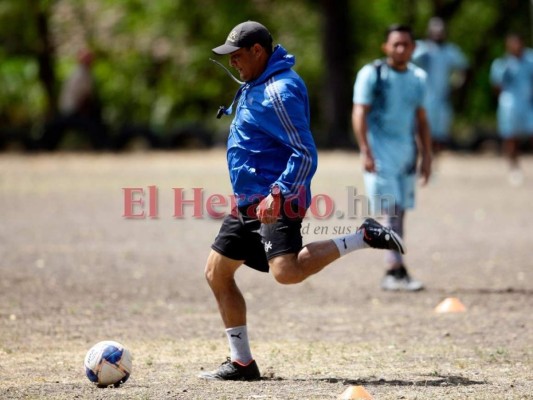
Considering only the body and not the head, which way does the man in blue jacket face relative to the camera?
to the viewer's left

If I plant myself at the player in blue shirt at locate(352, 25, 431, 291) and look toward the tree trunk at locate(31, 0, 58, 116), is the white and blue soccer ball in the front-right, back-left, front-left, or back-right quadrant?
back-left

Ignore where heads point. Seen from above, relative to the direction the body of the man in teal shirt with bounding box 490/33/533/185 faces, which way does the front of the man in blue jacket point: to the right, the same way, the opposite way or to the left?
to the right

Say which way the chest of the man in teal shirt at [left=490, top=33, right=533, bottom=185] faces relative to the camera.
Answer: toward the camera

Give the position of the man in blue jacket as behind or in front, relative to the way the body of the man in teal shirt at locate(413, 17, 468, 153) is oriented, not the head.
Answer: in front

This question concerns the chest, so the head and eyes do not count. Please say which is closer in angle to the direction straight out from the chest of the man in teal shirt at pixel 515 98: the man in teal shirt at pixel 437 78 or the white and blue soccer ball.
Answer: the white and blue soccer ball

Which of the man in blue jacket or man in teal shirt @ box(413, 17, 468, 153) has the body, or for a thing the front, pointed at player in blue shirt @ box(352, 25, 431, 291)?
the man in teal shirt

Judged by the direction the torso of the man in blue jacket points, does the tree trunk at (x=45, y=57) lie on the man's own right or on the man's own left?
on the man's own right

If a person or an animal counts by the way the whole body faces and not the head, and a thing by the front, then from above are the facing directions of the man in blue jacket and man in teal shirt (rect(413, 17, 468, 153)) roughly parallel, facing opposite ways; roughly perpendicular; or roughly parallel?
roughly perpendicular

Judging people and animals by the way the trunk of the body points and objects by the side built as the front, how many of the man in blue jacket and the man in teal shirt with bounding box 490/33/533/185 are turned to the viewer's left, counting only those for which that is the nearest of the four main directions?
1

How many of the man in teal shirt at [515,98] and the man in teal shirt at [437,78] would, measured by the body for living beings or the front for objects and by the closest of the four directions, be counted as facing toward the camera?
2

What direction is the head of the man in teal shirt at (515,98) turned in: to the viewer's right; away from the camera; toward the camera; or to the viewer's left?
toward the camera

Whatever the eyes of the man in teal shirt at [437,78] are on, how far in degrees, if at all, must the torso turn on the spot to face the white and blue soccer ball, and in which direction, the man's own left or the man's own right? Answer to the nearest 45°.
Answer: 0° — they already face it

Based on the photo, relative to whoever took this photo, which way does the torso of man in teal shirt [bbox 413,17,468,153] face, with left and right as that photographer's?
facing the viewer

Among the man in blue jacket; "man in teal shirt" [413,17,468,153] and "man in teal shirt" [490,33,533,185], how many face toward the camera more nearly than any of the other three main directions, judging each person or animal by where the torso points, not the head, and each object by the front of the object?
2

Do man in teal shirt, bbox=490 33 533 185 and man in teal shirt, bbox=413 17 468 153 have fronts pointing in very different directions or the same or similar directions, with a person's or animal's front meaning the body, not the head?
same or similar directions

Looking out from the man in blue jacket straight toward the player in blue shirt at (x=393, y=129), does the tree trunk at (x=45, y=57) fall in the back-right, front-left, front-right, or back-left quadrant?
front-left

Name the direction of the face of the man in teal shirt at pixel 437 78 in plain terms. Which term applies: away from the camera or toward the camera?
toward the camera

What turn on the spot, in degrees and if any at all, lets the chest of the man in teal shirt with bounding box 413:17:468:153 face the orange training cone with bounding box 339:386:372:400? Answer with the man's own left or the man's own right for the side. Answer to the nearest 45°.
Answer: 0° — they already face it
